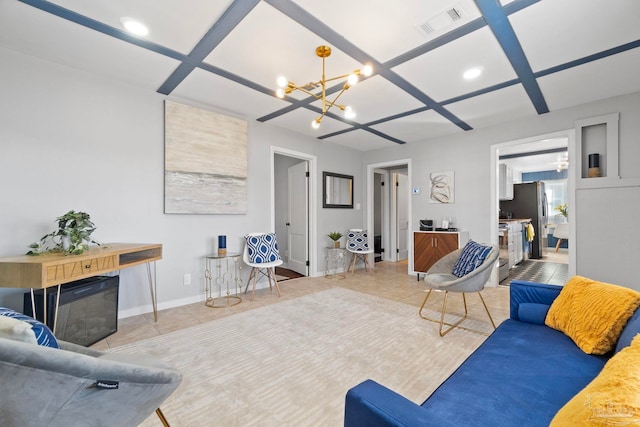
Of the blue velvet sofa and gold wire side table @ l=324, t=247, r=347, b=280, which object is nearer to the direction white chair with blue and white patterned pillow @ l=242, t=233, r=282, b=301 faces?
the blue velvet sofa

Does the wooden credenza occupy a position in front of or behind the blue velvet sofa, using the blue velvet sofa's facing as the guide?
in front

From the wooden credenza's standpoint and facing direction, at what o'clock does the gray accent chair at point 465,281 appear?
The gray accent chair is roughly at 10 o'clock from the wooden credenza.

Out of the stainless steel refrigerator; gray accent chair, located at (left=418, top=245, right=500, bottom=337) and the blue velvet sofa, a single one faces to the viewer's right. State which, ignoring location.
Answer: the stainless steel refrigerator

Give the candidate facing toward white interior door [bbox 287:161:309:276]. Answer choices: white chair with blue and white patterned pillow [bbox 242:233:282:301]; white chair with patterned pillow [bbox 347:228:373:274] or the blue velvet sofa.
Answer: the blue velvet sofa

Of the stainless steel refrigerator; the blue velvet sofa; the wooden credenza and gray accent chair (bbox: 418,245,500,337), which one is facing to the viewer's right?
the stainless steel refrigerator

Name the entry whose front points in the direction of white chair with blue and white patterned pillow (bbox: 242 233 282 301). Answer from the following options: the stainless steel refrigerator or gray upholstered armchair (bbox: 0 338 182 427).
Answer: the gray upholstered armchair

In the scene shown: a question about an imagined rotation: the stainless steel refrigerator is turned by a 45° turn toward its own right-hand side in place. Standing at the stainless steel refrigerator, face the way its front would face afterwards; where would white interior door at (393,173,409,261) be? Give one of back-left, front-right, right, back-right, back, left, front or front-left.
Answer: right

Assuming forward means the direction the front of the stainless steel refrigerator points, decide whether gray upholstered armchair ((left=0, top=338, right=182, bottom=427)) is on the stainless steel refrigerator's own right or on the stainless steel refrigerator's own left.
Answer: on the stainless steel refrigerator's own right
